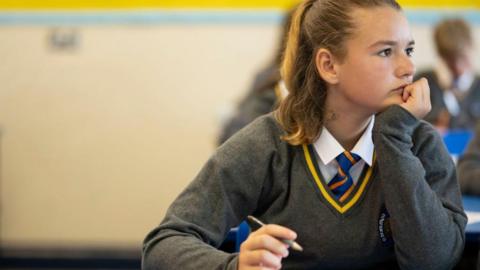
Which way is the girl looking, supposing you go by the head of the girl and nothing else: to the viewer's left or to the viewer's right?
to the viewer's right

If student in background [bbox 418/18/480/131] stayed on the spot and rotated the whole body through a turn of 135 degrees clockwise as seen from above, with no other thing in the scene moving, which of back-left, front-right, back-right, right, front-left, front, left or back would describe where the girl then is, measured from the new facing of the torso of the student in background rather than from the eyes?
back-left

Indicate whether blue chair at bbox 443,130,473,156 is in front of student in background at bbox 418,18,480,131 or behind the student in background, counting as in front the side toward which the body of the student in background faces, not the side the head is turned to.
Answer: in front

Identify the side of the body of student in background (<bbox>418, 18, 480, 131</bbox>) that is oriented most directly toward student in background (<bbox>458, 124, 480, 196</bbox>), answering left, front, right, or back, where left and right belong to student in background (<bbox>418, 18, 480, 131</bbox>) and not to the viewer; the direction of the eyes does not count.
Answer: front

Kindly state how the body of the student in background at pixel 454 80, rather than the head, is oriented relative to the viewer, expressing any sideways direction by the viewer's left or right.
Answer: facing the viewer
